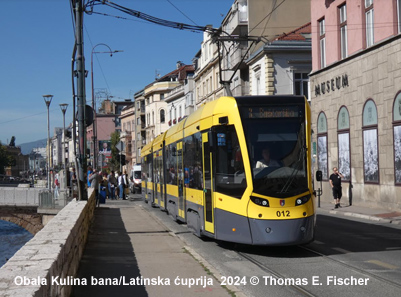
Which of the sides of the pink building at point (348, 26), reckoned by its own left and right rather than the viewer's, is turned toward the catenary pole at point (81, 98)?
front

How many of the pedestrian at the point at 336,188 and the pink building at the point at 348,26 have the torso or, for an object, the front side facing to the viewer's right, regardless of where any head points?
0

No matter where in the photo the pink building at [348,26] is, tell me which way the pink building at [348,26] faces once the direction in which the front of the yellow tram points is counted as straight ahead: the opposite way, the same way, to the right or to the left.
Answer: to the right

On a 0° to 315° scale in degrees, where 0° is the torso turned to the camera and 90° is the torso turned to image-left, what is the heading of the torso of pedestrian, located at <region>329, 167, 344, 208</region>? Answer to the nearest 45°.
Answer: approximately 0°

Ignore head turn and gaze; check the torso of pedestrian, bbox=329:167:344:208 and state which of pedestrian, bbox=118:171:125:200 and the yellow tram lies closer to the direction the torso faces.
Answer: the yellow tram

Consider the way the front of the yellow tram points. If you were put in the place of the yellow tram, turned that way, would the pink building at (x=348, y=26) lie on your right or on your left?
on your left

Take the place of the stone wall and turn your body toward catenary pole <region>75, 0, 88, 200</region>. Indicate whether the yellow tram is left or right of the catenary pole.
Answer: right

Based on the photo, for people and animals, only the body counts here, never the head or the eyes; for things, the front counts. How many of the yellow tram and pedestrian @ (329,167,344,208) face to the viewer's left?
0

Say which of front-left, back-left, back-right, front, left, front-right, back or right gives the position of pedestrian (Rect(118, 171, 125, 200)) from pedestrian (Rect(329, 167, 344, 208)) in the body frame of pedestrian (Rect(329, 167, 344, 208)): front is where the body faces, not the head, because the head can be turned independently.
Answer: back-right

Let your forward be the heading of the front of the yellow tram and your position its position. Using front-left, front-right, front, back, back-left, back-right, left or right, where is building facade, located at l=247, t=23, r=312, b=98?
back-left

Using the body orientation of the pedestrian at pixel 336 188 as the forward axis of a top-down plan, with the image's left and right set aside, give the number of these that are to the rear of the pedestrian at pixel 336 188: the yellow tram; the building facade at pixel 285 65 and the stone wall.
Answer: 1
